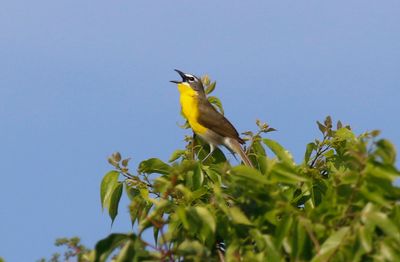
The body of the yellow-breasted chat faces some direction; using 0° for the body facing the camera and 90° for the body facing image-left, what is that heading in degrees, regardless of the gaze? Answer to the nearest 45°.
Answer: approximately 90°
